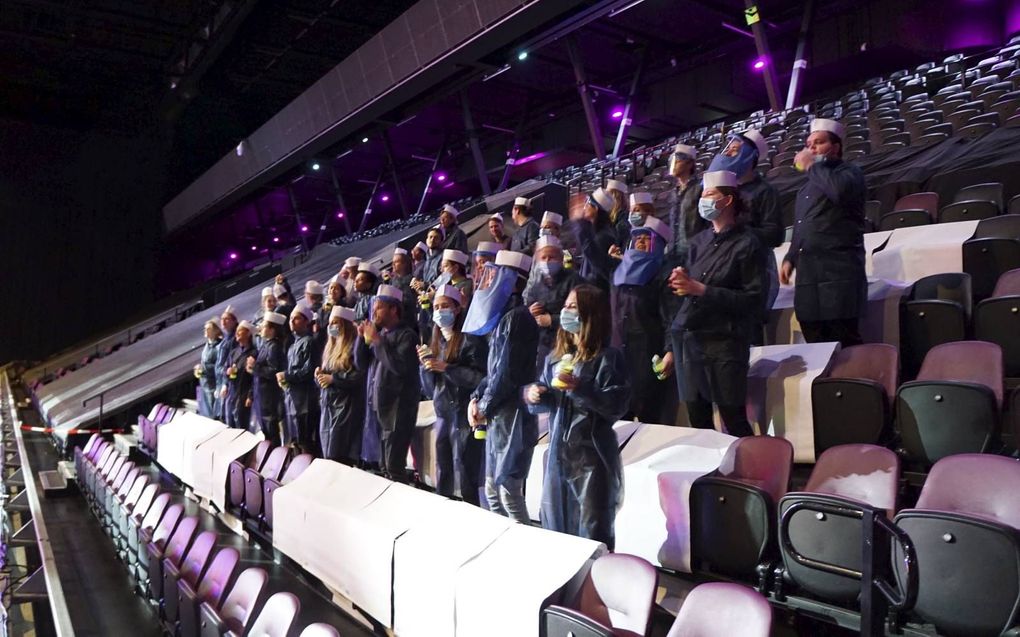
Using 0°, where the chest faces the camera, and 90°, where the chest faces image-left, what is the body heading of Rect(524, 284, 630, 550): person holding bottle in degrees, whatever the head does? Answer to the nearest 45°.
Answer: approximately 45°

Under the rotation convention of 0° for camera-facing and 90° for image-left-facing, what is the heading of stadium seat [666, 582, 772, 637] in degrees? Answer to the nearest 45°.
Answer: approximately 45°

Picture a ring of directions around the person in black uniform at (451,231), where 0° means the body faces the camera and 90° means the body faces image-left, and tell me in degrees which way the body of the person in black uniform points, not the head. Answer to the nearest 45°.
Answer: approximately 45°

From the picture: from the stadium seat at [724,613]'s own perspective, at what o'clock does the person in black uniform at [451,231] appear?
The person in black uniform is roughly at 4 o'clock from the stadium seat.

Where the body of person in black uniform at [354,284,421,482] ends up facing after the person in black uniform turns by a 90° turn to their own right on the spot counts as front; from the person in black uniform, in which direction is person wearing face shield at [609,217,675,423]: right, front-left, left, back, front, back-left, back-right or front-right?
back

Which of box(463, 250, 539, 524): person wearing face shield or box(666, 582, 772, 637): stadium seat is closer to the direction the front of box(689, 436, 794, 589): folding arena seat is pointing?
the stadium seat

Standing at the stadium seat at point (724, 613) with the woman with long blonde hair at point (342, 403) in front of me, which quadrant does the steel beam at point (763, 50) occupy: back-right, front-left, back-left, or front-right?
front-right

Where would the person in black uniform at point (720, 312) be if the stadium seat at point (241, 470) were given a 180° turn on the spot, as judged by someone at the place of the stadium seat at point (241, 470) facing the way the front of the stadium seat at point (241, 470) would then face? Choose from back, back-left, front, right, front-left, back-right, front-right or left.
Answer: front-right

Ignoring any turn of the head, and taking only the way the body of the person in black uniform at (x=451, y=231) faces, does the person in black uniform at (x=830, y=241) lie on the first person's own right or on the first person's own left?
on the first person's own left

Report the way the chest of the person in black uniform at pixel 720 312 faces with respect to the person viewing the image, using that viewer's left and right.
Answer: facing the viewer and to the left of the viewer

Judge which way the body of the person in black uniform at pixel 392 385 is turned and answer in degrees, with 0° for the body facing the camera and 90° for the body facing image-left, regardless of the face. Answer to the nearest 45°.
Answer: approximately 45°

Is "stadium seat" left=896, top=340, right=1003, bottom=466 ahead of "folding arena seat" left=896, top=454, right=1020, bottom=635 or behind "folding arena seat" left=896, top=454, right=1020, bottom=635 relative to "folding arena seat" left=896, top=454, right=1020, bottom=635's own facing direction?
behind

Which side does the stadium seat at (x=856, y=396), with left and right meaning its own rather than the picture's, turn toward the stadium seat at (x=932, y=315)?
back
